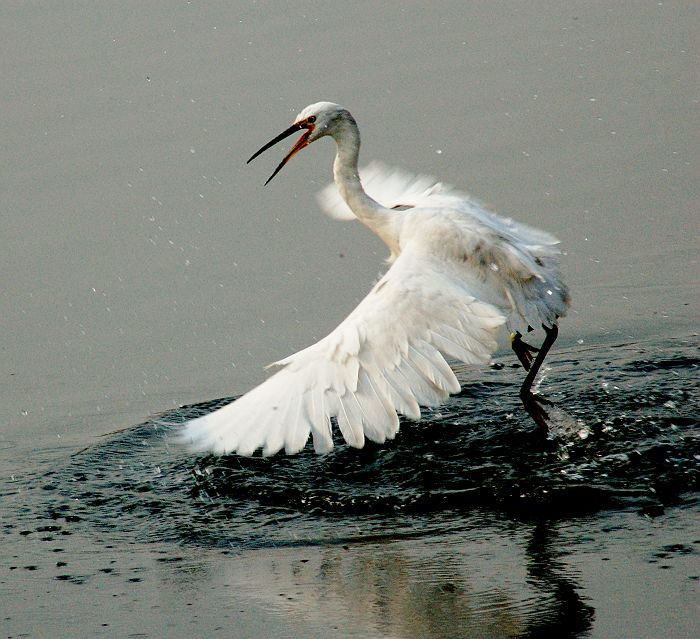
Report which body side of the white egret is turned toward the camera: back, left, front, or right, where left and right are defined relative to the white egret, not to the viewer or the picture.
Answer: left
